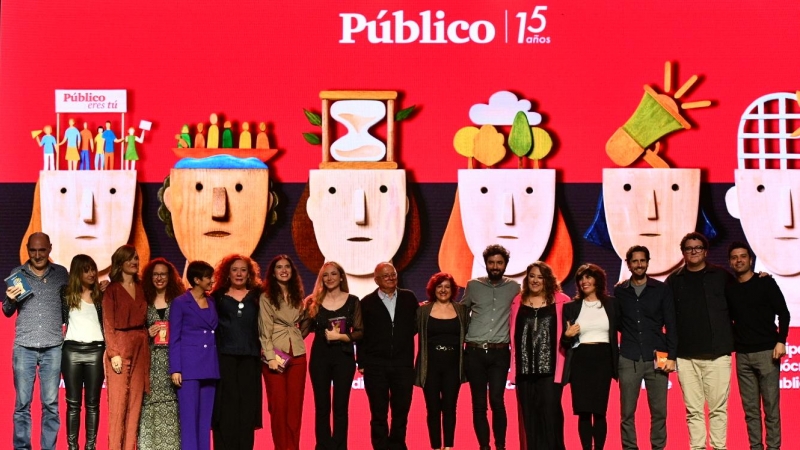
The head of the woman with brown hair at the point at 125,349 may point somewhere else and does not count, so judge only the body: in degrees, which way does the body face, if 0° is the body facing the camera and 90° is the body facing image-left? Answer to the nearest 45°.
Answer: approximately 315°

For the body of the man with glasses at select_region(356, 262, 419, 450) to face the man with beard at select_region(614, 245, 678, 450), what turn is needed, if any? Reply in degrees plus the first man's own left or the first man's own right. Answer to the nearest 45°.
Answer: approximately 90° to the first man's own left

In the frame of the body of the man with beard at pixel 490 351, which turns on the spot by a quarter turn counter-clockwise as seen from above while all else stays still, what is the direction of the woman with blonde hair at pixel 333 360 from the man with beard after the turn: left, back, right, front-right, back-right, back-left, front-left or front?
back

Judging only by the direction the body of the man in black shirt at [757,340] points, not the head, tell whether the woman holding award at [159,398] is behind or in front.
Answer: in front

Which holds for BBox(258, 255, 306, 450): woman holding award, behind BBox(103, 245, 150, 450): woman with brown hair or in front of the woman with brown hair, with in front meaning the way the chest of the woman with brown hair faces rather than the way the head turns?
in front

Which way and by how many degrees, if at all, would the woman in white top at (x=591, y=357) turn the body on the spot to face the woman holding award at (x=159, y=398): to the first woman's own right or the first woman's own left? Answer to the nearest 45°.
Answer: approximately 90° to the first woman's own right

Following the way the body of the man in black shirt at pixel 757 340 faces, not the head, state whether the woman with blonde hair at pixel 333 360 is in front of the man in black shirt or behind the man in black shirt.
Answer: in front

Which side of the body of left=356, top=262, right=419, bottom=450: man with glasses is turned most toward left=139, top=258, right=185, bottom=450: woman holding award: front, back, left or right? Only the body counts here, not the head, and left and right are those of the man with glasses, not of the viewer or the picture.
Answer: right

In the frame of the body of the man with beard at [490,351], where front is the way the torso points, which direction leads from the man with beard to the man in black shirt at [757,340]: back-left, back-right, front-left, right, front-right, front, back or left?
left

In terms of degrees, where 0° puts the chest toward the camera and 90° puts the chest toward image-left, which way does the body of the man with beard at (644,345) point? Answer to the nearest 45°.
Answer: approximately 0°
